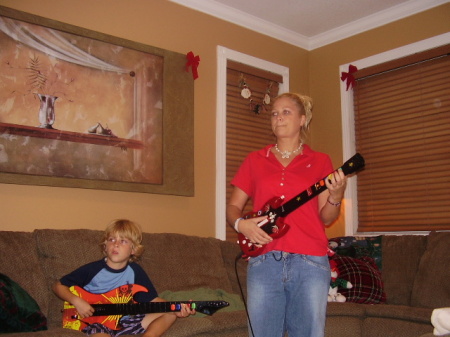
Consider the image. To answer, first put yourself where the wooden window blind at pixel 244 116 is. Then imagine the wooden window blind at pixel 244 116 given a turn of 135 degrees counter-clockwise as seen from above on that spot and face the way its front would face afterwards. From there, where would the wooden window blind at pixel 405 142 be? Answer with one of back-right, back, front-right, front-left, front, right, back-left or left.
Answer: right

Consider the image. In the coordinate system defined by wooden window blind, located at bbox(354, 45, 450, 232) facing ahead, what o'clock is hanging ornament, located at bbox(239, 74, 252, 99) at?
The hanging ornament is roughly at 1 o'clock from the wooden window blind.

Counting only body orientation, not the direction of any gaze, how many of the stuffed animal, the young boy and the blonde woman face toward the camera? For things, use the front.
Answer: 3

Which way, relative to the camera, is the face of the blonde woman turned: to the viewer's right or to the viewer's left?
to the viewer's left

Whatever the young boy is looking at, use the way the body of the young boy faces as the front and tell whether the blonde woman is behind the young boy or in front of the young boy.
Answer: in front

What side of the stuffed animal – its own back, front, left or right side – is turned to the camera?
front

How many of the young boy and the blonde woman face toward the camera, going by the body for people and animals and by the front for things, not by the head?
2

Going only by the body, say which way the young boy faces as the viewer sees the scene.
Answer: toward the camera
